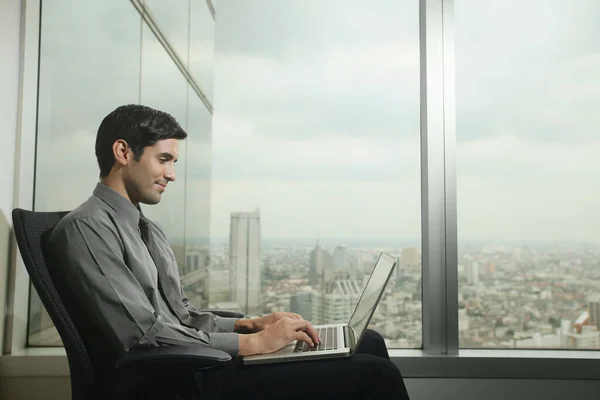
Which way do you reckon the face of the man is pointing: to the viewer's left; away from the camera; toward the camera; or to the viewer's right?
to the viewer's right

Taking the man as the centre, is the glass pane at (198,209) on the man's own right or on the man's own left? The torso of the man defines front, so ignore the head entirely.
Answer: on the man's own left

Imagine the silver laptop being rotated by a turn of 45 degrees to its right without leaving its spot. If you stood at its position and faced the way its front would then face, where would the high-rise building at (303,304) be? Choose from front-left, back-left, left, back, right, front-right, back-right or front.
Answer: front-right

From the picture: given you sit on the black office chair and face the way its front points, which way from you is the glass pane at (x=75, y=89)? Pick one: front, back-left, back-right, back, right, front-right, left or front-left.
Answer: left

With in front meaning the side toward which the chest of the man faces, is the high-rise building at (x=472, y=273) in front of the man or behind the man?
in front

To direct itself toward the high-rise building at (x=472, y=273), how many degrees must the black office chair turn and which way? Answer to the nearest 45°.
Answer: approximately 45° to its left

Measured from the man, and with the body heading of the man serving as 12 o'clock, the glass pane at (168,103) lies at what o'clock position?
The glass pane is roughly at 9 o'clock from the man.

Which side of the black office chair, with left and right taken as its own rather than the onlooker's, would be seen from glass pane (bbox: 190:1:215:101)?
left

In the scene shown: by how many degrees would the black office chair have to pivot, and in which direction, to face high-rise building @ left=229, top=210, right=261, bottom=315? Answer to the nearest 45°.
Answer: approximately 45° to its left

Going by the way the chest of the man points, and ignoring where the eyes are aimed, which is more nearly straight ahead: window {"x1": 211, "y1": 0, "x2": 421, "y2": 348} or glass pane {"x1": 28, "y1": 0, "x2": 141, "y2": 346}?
the window

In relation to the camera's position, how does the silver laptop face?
facing to the left of the viewer

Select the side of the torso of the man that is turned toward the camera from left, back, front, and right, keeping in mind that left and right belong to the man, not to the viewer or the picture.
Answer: right

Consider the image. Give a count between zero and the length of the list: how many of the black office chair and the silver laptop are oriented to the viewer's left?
1

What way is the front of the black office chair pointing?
to the viewer's right

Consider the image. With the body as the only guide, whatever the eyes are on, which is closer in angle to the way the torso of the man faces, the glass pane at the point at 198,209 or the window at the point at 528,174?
the window
